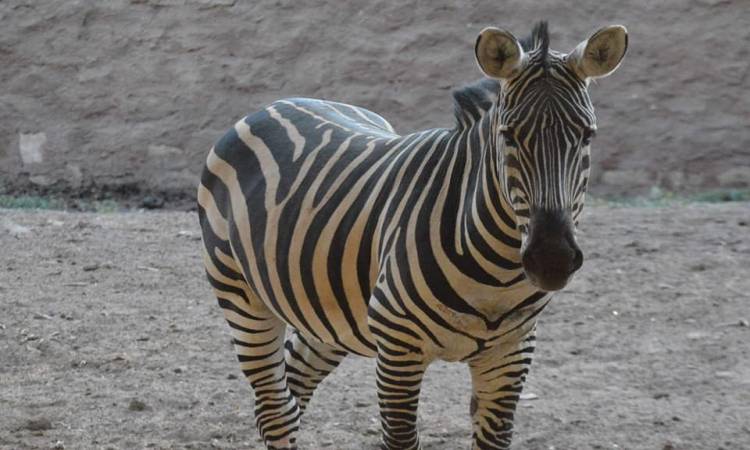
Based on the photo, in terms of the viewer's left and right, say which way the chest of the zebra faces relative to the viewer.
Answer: facing the viewer and to the right of the viewer

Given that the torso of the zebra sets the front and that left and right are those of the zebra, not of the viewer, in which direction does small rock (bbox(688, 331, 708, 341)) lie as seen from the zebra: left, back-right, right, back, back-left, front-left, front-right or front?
left

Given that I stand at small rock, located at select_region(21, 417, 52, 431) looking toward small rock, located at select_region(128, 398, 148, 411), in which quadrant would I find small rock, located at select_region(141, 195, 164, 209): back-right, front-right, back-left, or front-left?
front-left

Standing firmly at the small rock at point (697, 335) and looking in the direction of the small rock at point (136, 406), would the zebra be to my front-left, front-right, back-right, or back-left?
front-left

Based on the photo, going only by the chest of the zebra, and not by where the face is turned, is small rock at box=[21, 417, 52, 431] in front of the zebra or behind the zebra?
behind

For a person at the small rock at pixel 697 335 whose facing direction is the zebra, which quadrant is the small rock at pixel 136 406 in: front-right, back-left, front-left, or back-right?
front-right

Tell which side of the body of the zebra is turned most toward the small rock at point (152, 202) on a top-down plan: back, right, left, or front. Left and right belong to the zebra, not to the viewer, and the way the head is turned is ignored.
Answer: back

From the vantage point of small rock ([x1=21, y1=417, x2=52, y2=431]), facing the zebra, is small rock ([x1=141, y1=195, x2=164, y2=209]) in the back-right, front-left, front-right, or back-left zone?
back-left

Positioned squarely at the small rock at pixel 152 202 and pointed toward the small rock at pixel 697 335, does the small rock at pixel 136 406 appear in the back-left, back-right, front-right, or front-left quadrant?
front-right
